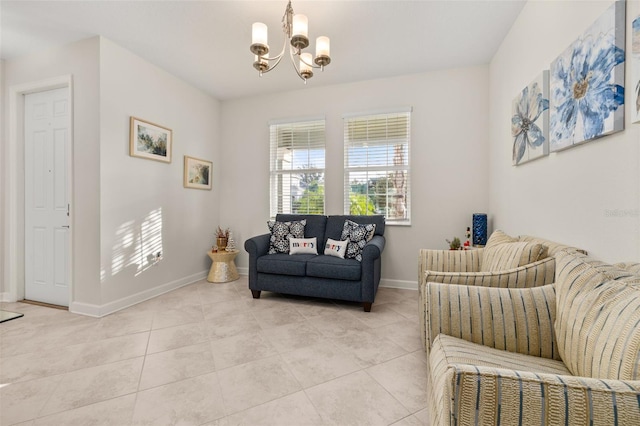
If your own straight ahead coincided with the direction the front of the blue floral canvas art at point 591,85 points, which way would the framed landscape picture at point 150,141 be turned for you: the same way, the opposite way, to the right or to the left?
the opposite way

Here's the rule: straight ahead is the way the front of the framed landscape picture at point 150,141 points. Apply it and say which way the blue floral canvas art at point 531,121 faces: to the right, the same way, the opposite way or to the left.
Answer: the opposite way

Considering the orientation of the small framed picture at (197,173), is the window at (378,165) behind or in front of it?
in front

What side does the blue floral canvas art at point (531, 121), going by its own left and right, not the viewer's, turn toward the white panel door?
front

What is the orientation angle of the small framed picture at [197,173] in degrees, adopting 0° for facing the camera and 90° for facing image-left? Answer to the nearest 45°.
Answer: approximately 315°

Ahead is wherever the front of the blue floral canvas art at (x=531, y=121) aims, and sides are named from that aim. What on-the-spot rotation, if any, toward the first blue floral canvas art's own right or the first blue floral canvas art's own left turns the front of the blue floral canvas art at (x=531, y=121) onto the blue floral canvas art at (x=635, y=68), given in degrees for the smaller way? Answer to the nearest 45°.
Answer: approximately 45° to the first blue floral canvas art's own left

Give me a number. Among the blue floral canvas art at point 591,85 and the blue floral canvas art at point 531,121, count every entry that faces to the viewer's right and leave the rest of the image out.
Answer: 0

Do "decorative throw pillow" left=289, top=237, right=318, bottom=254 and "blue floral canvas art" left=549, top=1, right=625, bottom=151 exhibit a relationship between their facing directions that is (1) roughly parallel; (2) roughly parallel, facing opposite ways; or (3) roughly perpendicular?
roughly perpendicular

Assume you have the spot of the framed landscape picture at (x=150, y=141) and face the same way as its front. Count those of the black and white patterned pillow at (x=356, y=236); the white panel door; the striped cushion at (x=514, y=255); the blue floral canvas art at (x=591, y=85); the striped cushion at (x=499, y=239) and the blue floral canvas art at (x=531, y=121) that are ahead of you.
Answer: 5

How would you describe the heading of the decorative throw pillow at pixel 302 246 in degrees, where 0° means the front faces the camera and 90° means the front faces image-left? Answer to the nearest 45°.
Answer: approximately 0°

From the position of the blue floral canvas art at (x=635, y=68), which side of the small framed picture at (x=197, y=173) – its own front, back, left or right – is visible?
front

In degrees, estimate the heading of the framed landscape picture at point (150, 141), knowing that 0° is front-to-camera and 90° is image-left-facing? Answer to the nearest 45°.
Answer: approximately 315°
